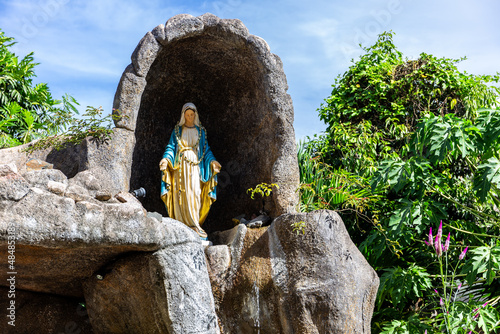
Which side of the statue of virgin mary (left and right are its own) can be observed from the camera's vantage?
front

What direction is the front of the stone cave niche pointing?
toward the camera

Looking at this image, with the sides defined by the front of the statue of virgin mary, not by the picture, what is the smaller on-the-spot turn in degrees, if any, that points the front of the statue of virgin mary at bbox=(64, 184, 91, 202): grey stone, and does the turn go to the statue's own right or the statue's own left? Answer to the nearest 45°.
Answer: approximately 45° to the statue's own right

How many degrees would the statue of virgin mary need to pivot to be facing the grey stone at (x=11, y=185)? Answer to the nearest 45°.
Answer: approximately 45° to its right

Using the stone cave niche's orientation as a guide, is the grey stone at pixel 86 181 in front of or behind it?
in front

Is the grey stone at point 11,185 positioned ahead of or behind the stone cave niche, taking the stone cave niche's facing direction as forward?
ahead

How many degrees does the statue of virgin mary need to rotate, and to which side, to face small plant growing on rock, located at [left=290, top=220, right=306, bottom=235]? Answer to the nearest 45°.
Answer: approximately 45° to its left

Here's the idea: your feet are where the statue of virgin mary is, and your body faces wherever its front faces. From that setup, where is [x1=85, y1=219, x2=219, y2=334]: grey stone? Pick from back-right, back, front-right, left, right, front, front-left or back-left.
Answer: front

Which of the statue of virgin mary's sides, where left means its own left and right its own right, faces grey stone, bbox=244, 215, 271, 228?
left

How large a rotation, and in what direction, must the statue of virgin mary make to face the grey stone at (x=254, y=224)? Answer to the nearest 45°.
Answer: approximately 45° to its left
